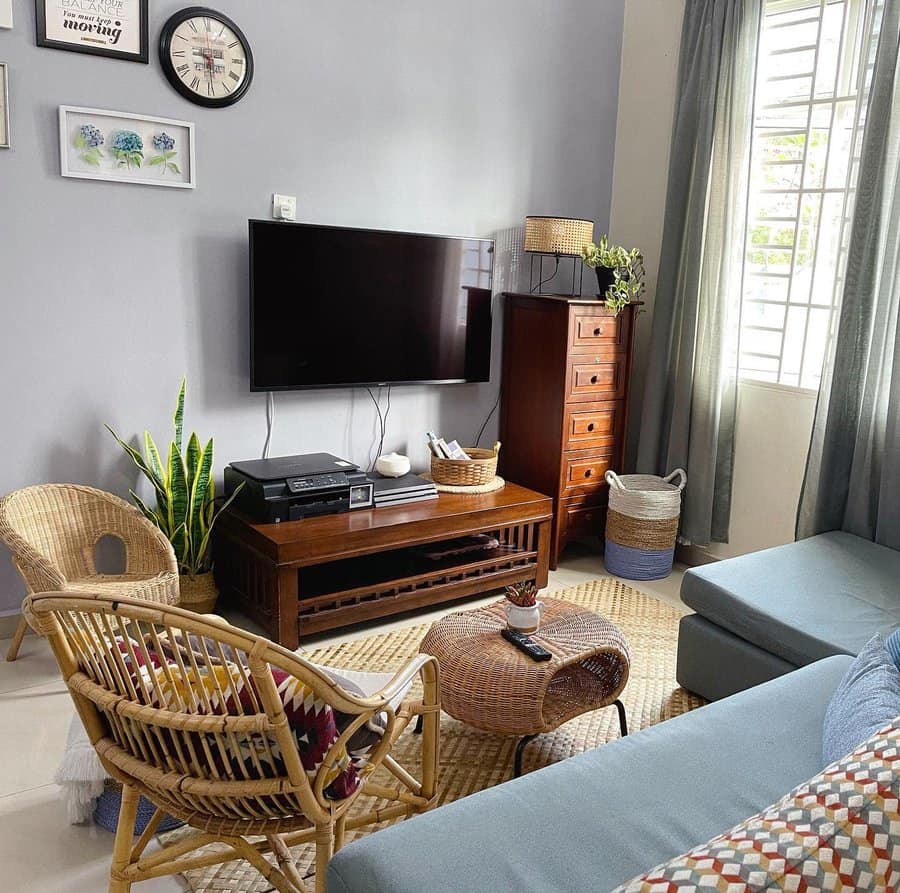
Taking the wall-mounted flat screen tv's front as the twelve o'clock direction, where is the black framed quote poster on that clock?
The black framed quote poster is roughly at 4 o'clock from the wall-mounted flat screen tv.

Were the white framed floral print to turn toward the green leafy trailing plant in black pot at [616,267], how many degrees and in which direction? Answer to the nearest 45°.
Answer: approximately 45° to its left

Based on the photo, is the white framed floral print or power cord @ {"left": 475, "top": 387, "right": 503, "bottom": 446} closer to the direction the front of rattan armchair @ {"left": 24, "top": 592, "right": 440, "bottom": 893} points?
the power cord

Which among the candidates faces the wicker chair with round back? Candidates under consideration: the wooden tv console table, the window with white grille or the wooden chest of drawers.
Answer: the window with white grille

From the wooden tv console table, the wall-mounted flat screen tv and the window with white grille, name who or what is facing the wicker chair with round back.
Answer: the window with white grille

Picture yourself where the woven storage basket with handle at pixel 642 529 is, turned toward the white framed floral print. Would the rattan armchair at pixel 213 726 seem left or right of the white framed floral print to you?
left

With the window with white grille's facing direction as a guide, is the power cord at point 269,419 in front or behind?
in front

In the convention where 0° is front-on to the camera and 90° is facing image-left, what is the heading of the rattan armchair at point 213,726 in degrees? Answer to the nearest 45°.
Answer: approximately 225°

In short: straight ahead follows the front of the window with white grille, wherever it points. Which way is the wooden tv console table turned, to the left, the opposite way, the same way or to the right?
to the left

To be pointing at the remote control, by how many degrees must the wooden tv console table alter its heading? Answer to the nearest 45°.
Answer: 0° — it already faces it

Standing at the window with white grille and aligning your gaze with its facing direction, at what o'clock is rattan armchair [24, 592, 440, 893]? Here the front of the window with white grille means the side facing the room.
The rattan armchair is roughly at 11 o'clock from the window with white grille.

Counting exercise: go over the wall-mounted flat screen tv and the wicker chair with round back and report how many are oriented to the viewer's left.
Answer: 0

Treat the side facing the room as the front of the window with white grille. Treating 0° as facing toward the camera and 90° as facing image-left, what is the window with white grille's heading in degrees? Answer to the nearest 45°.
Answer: approximately 45°

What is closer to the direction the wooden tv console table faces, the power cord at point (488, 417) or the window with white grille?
the window with white grille

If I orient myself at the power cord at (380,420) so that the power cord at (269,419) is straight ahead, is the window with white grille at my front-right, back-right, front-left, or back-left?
back-left
